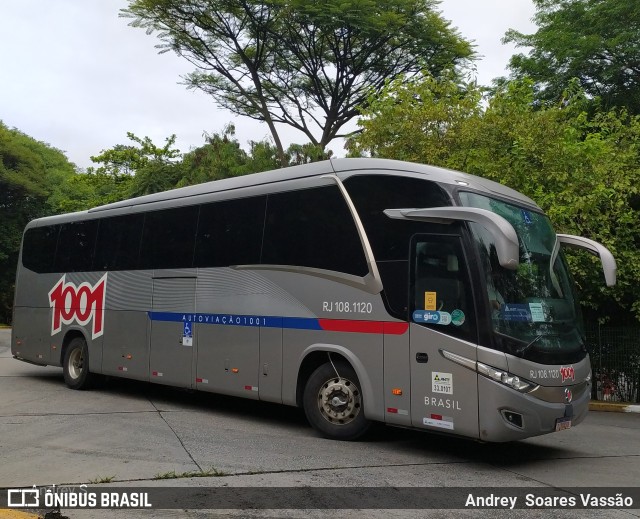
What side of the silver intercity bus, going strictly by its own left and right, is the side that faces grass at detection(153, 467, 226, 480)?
right

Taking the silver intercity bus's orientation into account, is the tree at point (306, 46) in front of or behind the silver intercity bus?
behind

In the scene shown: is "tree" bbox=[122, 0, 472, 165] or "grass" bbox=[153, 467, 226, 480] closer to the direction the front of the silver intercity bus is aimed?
the grass
